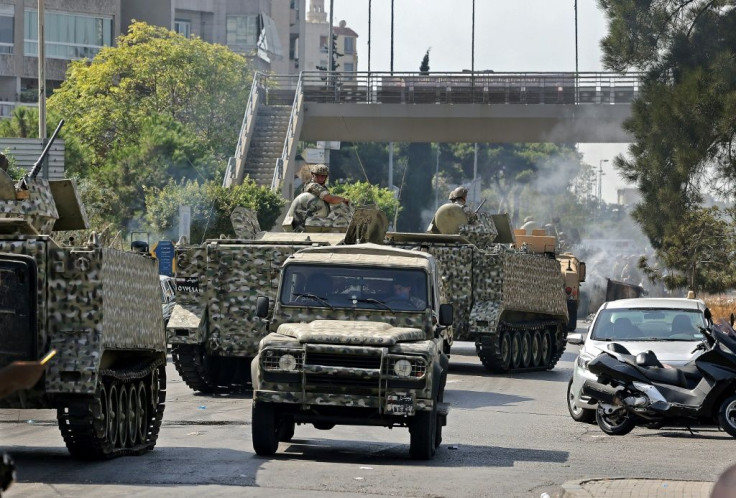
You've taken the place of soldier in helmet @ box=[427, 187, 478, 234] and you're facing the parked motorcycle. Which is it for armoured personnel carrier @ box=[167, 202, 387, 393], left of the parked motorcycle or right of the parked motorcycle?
right

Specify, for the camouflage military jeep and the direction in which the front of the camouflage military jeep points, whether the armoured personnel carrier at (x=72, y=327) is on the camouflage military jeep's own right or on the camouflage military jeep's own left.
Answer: on the camouflage military jeep's own right

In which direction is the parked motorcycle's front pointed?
to the viewer's right

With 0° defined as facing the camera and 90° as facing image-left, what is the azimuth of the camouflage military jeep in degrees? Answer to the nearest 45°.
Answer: approximately 0°

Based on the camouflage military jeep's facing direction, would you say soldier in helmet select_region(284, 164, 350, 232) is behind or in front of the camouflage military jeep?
behind
